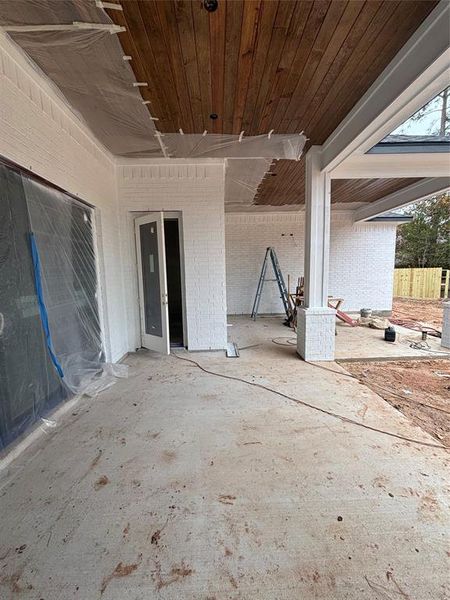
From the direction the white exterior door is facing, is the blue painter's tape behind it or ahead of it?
ahead

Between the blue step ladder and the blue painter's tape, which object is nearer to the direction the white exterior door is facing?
the blue painter's tape

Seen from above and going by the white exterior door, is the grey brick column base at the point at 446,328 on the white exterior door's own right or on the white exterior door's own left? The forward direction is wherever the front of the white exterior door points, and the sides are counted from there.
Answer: on the white exterior door's own left

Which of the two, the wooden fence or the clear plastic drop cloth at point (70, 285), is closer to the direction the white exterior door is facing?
the clear plastic drop cloth

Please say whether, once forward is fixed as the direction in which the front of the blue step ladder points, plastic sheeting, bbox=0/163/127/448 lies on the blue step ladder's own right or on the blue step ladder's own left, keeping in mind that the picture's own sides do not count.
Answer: on the blue step ladder's own right

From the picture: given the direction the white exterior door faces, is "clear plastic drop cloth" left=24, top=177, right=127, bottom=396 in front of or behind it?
in front

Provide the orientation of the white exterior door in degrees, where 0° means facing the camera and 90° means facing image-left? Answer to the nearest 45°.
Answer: approximately 45°
